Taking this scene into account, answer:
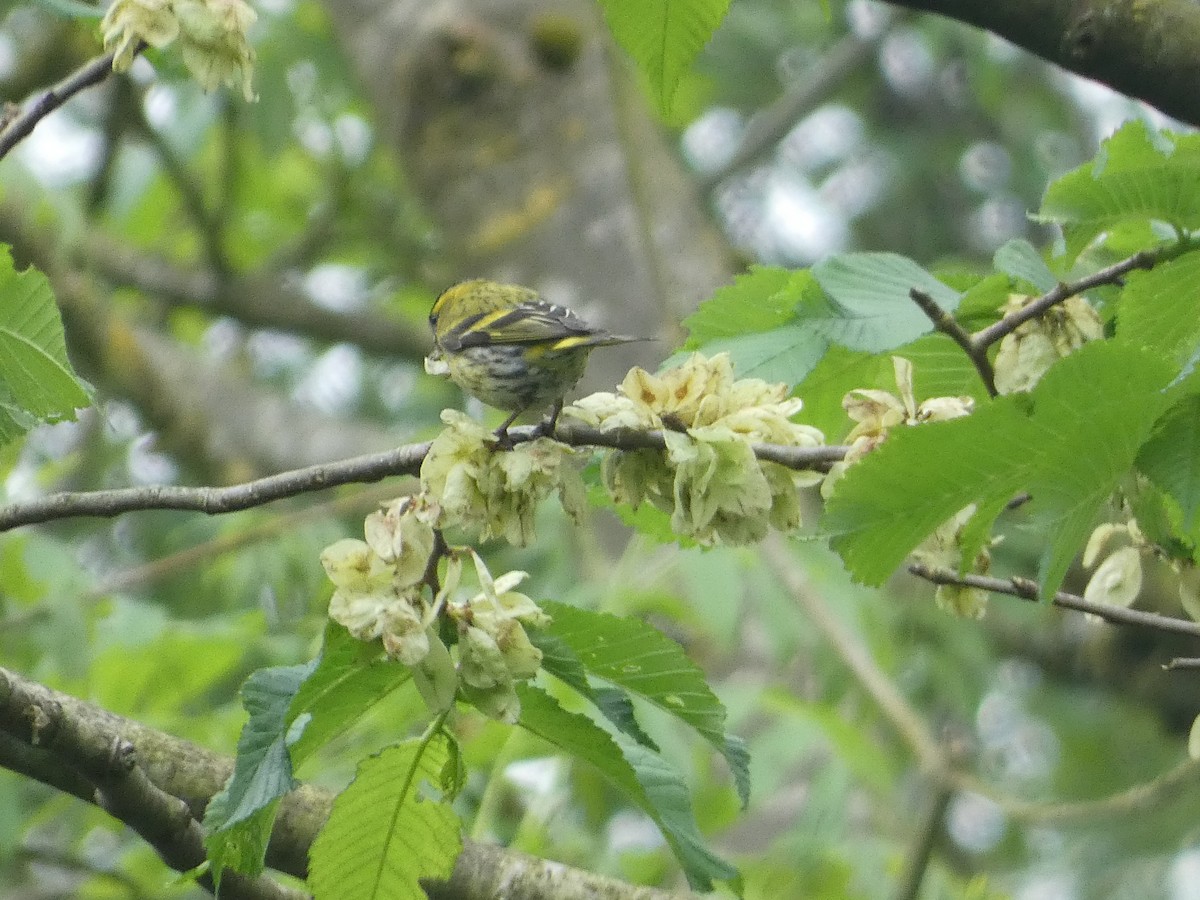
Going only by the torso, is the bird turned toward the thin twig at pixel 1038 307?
no

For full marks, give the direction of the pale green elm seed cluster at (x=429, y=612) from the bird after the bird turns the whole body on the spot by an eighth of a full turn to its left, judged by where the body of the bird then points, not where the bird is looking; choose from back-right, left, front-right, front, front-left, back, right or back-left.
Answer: front-left

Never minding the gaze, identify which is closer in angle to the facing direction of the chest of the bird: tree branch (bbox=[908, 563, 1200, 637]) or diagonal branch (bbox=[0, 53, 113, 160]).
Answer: the diagonal branch

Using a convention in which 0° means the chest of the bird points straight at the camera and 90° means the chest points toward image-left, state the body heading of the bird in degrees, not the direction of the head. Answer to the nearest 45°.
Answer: approximately 90°

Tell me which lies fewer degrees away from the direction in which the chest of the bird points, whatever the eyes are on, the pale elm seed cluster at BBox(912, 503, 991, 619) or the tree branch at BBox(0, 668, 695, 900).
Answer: the tree branch

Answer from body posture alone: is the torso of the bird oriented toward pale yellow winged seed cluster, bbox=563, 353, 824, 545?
no

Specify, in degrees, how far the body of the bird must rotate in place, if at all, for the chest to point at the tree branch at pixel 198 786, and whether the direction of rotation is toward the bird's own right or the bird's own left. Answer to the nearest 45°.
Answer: approximately 45° to the bird's own left

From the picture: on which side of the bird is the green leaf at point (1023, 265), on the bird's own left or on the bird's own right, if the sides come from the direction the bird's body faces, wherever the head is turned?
on the bird's own right

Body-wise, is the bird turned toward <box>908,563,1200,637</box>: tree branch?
no
